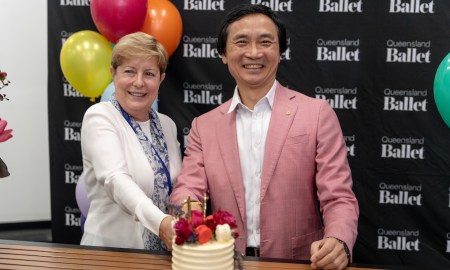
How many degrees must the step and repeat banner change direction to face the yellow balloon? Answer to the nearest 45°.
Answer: approximately 90° to its right

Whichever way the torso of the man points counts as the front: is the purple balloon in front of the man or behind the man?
behind

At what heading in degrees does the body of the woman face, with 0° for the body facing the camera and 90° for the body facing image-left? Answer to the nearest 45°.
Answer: approximately 315°

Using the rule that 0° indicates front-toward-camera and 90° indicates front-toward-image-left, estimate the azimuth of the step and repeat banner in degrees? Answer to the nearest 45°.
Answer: approximately 0°

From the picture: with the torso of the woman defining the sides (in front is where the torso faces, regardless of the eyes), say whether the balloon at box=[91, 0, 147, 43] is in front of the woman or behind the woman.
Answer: behind

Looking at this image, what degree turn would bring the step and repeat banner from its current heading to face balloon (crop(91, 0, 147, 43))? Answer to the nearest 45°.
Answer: approximately 90° to its right

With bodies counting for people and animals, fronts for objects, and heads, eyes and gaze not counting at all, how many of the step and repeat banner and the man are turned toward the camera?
2

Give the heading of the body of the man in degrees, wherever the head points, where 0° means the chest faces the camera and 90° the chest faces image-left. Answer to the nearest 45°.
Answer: approximately 0°
